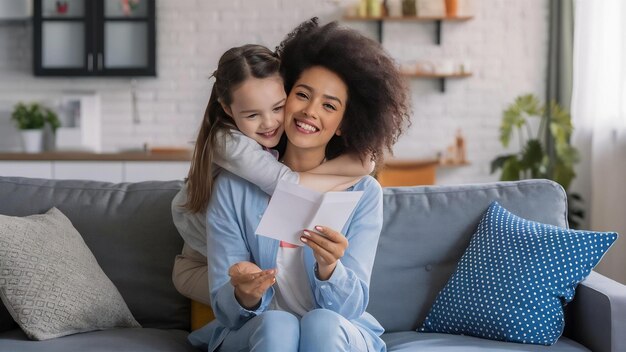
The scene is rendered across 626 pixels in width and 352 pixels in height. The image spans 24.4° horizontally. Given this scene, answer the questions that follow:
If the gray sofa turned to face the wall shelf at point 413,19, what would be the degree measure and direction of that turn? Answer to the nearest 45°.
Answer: approximately 180°

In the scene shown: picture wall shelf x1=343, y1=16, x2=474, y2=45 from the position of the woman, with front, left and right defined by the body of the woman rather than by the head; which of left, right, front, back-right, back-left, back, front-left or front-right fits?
back

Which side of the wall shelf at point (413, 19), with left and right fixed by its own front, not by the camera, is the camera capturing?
front

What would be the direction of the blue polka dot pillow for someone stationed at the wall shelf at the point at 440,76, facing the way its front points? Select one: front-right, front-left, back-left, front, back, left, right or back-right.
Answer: front

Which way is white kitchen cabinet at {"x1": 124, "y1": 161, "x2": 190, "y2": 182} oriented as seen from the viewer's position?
toward the camera

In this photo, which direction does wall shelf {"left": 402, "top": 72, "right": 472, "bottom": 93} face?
toward the camera

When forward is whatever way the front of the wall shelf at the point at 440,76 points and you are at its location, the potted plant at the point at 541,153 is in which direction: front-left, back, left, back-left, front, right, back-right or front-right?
front-left

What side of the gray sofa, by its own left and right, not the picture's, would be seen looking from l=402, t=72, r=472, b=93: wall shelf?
back

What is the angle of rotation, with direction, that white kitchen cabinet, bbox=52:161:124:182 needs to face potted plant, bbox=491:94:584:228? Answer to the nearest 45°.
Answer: approximately 90° to its left

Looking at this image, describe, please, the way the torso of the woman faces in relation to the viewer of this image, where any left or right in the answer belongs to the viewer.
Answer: facing the viewer

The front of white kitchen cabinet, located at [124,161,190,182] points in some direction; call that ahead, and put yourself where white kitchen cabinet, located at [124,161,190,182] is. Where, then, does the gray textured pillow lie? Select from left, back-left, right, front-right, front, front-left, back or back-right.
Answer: front

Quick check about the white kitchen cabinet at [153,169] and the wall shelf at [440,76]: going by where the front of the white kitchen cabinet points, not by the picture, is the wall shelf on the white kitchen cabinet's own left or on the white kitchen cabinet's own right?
on the white kitchen cabinet's own left
